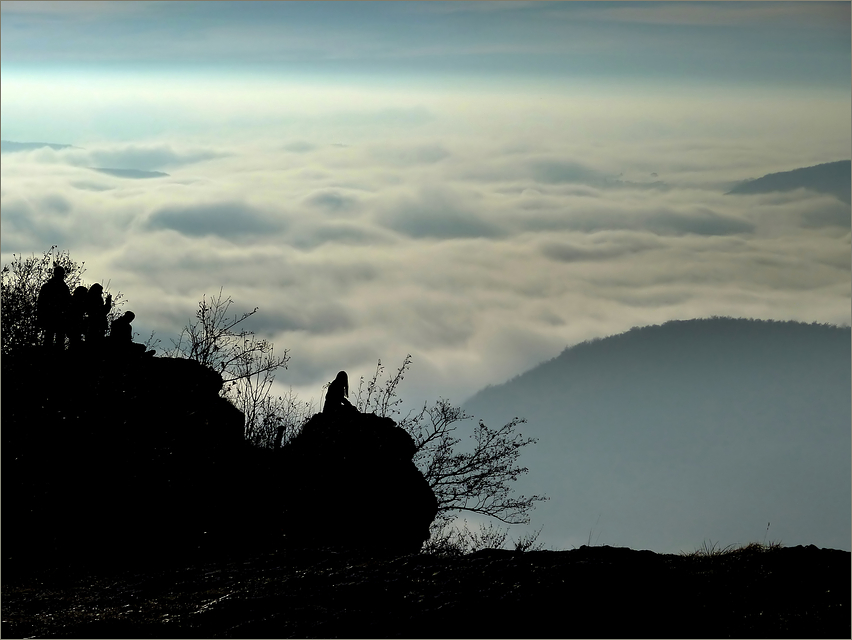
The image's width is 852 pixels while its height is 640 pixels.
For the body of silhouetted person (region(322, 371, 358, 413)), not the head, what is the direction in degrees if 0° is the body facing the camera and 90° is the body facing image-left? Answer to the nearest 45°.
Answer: approximately 270°

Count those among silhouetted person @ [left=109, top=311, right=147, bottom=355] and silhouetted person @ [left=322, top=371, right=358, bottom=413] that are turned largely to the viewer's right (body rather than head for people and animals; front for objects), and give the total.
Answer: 2

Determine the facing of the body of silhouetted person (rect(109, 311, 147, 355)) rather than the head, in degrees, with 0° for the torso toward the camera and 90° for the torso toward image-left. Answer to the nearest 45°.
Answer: approximately 270°

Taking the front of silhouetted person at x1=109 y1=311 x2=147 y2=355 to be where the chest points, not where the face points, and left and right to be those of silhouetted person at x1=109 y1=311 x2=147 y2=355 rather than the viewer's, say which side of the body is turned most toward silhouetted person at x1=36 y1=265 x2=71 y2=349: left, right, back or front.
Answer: back

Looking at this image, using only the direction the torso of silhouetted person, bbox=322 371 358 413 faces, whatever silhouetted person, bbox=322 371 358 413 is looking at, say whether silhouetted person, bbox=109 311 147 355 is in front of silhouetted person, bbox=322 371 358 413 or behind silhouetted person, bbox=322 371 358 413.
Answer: behind

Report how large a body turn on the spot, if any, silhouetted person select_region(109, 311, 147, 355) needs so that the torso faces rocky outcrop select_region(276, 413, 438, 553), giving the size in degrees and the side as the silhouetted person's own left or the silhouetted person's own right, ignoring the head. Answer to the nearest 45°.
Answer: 0° — they already face it
